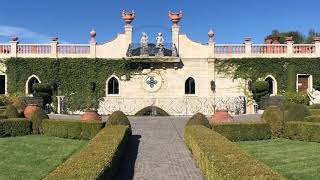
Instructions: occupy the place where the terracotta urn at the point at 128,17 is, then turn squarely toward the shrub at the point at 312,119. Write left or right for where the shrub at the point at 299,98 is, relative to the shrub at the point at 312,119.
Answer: left

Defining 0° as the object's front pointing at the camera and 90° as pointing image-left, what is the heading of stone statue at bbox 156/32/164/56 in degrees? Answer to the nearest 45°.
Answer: approximately 0°

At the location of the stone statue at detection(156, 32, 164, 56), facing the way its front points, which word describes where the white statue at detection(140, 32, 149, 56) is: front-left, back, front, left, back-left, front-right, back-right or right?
right

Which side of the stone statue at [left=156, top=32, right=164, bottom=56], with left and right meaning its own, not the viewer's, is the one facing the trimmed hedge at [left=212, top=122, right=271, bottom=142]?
front

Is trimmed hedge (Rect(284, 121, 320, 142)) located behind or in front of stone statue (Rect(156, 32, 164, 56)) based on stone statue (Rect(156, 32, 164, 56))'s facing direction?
in front

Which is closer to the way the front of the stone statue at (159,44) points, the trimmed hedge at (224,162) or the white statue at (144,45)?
the trimmed hedge

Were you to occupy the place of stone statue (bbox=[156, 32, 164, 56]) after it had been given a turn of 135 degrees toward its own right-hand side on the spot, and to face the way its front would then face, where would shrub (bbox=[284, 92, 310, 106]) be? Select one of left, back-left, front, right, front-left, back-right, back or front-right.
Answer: back-right

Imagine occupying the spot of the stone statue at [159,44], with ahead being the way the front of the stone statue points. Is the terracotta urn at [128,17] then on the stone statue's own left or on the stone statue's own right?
on the stone statue's own right

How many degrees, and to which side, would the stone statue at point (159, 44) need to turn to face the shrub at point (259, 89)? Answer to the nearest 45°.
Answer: approximately 90° to its left

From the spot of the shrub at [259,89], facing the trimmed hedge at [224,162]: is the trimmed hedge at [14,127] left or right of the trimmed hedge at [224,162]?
right

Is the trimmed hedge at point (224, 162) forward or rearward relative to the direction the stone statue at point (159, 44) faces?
forward
